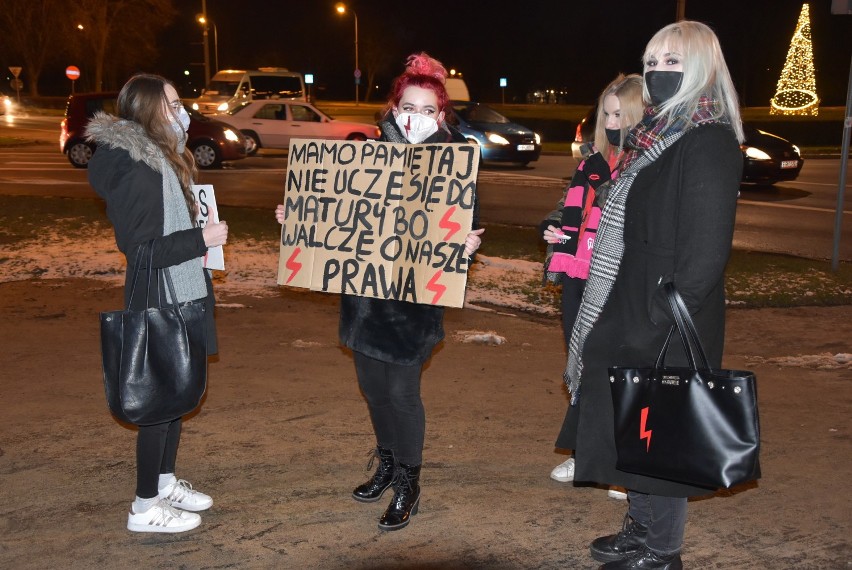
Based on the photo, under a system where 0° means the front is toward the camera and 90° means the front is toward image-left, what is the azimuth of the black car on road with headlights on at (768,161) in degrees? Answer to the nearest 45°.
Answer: approximately 315°

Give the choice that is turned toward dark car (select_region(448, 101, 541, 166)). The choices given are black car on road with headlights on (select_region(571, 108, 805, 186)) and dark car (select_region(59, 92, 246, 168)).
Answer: dark car (select_region(59, 92, 246, 168))

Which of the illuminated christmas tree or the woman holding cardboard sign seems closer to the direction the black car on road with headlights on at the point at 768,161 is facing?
the woman holding cardboard sign

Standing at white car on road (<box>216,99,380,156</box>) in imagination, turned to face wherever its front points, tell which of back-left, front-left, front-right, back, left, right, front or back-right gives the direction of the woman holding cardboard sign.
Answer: right

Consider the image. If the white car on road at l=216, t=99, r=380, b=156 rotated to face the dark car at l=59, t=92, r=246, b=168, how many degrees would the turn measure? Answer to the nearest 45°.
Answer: approximately 135° to its right

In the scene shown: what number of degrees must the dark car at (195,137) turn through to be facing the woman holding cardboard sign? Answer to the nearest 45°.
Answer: approximately 90° to its right

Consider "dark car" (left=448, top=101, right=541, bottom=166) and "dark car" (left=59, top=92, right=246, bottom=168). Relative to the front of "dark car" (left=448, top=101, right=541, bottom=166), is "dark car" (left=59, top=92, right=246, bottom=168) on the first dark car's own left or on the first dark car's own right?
on the first dark car's own right

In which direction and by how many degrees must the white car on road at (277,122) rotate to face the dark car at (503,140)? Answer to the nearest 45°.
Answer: approximately 45° to its right

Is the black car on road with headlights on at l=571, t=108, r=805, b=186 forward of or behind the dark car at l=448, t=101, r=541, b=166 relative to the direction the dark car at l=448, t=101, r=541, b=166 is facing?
forward

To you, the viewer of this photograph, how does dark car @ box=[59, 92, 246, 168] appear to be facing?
facing to the right of the viewer

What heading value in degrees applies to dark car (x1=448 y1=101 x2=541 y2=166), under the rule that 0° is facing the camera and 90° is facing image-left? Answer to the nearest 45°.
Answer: approximately 315°

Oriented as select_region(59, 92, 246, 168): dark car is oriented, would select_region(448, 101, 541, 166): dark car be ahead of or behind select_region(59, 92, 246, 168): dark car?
ahead
